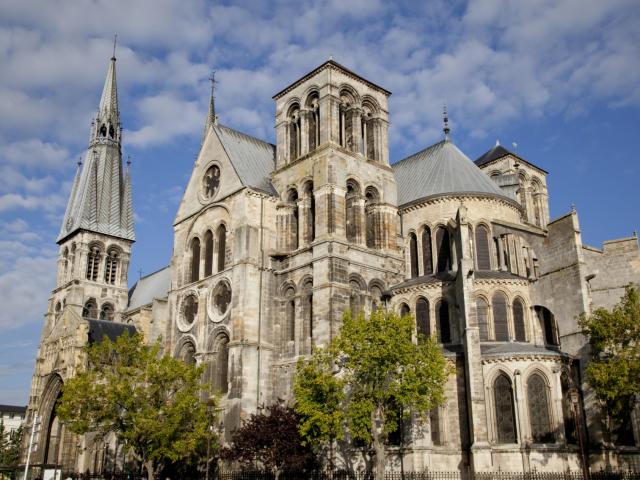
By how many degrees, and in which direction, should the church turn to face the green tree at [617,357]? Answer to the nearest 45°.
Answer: approximately 180°

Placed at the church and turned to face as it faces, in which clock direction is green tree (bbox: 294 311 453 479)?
The green tree is roughly at 8 o'clock from the church.

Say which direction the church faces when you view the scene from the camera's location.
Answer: facing away from the viewer and to the left of the viewer

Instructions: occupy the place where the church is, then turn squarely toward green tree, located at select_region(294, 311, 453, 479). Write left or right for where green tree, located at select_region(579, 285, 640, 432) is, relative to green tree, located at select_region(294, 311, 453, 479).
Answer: left
